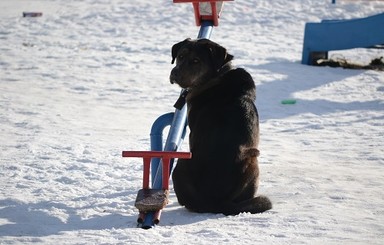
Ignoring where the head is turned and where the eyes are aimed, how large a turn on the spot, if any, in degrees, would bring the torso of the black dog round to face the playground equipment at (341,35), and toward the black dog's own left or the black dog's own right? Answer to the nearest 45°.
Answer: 0° — it already faces it

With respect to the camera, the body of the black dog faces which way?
away from the camera
